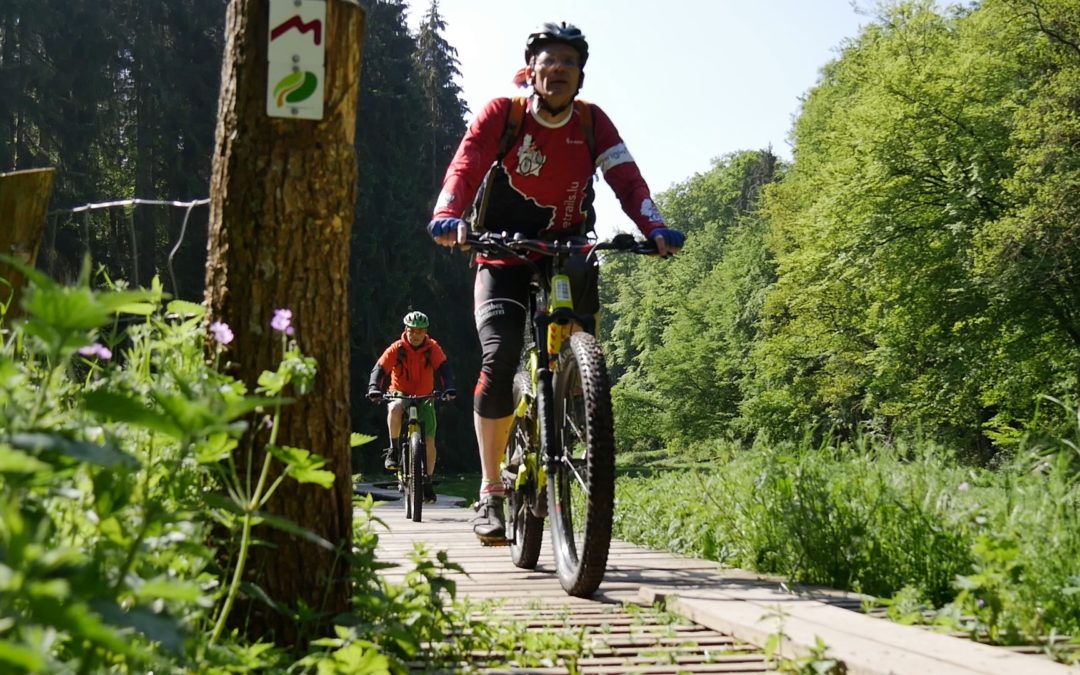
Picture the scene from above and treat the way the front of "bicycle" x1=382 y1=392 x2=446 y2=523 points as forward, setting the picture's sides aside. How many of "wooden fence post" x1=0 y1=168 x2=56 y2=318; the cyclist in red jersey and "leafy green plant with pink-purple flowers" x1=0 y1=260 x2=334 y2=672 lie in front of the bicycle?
3

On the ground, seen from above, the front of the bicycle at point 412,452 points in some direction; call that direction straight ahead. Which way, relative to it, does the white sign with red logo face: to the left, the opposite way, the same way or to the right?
the same way

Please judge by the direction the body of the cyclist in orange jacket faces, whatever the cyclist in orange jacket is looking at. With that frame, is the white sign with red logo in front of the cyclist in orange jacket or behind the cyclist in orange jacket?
in front

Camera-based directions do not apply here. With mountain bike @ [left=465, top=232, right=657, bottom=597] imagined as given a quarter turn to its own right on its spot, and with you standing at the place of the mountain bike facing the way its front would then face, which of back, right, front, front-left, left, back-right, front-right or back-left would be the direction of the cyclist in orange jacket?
right

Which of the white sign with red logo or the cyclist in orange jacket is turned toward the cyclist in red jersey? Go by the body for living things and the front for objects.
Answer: the cyclist in orange jacket

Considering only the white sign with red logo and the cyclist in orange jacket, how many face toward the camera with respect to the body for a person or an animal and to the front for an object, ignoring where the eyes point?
2

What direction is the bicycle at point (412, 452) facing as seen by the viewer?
toward the camera

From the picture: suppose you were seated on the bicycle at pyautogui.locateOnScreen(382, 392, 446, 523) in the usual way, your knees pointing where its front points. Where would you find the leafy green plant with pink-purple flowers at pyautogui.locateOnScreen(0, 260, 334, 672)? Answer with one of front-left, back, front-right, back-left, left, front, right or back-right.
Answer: front

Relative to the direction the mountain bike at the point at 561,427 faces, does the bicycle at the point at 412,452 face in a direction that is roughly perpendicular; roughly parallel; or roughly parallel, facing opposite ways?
roughly parallel

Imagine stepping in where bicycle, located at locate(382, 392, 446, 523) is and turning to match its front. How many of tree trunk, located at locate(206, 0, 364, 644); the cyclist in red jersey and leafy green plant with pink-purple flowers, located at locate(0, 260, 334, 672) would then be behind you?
0

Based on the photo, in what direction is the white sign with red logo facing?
toward the camera

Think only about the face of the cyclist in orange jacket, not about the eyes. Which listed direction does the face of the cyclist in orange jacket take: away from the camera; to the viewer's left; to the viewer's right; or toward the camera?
toward the camera

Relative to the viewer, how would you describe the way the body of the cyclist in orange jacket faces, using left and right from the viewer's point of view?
facing the viewer

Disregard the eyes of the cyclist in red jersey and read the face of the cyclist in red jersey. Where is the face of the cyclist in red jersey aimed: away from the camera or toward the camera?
toward the camera

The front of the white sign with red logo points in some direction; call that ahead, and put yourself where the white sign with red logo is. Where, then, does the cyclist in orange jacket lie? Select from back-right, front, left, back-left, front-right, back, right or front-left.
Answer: back

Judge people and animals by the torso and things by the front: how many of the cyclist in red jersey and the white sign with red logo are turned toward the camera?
2
